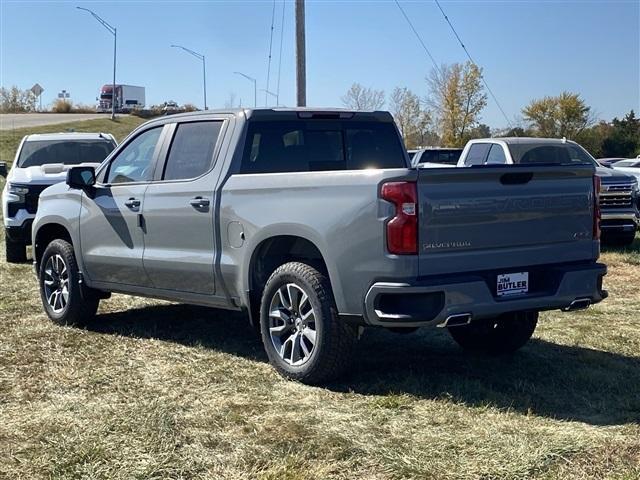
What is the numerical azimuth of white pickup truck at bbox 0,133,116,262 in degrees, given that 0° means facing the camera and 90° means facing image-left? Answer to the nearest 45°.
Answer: approximately 0°

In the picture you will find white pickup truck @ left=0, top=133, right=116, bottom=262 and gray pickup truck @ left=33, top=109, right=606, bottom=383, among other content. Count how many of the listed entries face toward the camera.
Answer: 1

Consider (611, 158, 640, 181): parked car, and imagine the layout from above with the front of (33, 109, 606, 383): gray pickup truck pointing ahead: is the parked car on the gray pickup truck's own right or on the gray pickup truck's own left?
on the gray pickup truck's own right

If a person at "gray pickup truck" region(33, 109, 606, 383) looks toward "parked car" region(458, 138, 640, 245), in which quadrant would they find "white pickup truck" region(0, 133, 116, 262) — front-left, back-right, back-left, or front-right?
front-left

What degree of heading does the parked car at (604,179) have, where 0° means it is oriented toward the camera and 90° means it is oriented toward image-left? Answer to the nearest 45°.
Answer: approximately 315°

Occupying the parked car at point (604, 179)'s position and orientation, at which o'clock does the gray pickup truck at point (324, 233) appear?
The gray pickup truck is roughly at 2 o'clock from the parked car.

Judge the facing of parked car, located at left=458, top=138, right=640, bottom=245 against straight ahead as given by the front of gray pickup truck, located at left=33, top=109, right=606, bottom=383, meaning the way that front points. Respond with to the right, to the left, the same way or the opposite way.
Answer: the opposite way

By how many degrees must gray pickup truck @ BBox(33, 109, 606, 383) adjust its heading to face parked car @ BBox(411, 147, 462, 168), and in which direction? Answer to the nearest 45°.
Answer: approximately 45° to its right

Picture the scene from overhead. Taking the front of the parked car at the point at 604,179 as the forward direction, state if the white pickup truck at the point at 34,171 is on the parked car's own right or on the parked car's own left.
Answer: on the parked car's own right

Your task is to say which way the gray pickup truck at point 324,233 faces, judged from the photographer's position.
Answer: facing away from the viewer and to the left of the viewer

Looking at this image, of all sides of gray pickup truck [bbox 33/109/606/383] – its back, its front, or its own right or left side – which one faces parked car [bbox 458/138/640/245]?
right
